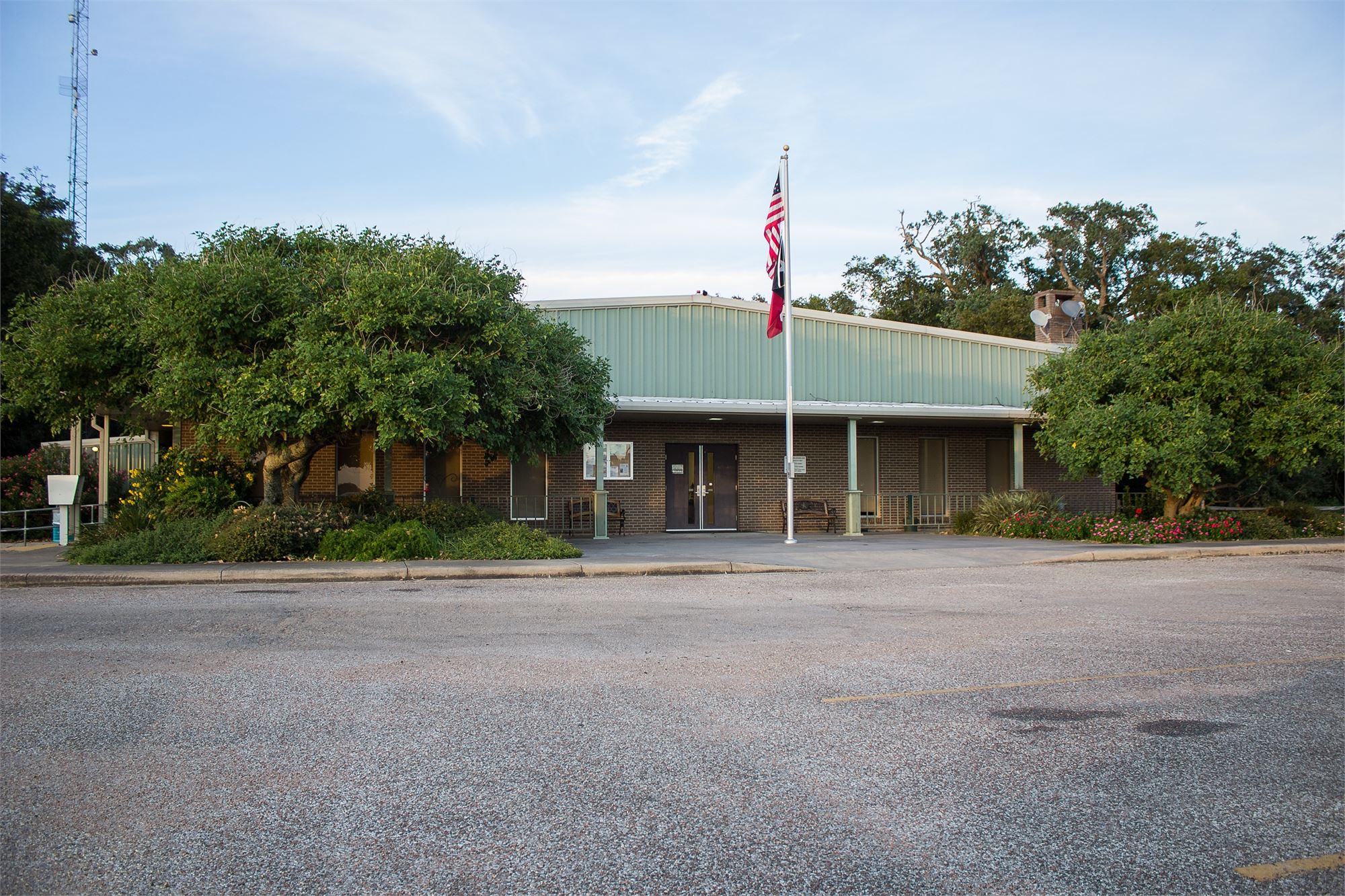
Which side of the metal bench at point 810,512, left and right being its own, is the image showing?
front

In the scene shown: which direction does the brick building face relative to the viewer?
toward the camera

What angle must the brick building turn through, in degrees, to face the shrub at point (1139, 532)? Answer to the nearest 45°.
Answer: approximately 45° to its left

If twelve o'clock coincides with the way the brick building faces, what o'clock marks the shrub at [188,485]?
The shrub is roughly at 2 o'clock from the brick building.

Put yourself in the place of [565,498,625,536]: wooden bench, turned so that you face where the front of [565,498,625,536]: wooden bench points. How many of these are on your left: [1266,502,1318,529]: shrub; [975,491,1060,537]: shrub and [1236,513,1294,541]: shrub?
3

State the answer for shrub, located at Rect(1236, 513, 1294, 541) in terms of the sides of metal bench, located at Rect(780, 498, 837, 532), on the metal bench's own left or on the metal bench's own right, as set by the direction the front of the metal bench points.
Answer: on the metal bench's own left

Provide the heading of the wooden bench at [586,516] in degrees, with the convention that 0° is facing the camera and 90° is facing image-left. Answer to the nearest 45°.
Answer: approximately 0°

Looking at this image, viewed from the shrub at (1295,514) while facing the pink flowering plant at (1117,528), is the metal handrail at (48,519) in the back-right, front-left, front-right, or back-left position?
front-right

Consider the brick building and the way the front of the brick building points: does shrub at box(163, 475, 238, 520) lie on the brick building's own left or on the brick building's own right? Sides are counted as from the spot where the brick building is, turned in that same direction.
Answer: on the brick building's own right

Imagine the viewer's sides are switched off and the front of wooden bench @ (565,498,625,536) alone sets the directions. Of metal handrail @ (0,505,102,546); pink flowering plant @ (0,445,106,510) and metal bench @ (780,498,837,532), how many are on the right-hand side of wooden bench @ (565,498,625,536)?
2

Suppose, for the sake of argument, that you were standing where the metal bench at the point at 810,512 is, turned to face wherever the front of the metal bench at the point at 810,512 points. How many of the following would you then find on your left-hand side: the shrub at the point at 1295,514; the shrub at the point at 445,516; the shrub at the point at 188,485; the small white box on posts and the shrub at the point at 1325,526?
2

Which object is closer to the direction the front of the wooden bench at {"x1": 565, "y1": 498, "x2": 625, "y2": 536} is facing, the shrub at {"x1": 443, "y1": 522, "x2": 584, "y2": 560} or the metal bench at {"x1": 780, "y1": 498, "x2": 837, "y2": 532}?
the shrub

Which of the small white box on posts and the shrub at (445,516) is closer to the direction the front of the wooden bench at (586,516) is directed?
the shrub

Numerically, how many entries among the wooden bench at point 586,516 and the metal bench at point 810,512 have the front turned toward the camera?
2

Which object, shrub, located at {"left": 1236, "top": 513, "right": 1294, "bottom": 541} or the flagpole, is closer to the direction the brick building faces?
the flagpole

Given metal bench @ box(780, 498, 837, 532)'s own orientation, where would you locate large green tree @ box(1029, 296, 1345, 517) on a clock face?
The large green tree is roughly at 10 o'clock from the metal bench.
